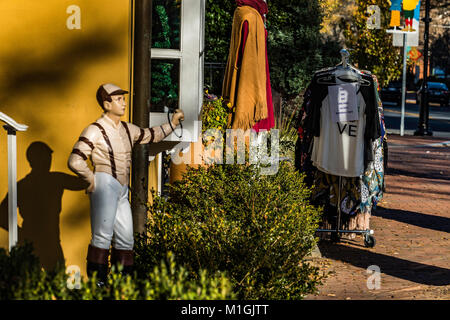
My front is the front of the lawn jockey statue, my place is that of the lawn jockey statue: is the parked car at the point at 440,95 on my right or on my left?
on my left

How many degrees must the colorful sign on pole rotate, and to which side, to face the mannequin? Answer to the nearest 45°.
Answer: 0° — it already faces it

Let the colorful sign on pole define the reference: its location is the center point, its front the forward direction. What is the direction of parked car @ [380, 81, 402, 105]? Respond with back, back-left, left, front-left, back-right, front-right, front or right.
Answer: back

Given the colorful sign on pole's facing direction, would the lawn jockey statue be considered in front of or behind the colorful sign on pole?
in front

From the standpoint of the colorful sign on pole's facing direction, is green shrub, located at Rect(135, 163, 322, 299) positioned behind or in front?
in front

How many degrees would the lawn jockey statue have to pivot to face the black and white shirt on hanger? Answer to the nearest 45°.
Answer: approximately 90° to its left
